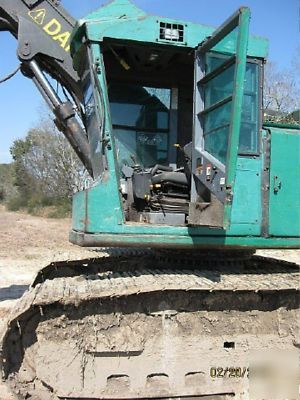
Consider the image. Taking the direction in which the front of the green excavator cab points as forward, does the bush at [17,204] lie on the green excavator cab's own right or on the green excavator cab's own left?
on the green excavator cab's own right

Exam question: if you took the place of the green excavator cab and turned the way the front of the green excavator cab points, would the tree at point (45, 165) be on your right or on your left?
on your right
